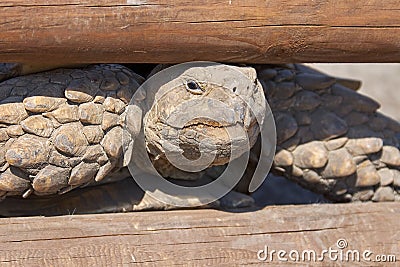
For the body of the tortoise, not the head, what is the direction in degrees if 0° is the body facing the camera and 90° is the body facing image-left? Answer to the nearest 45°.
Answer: approximately 0°
